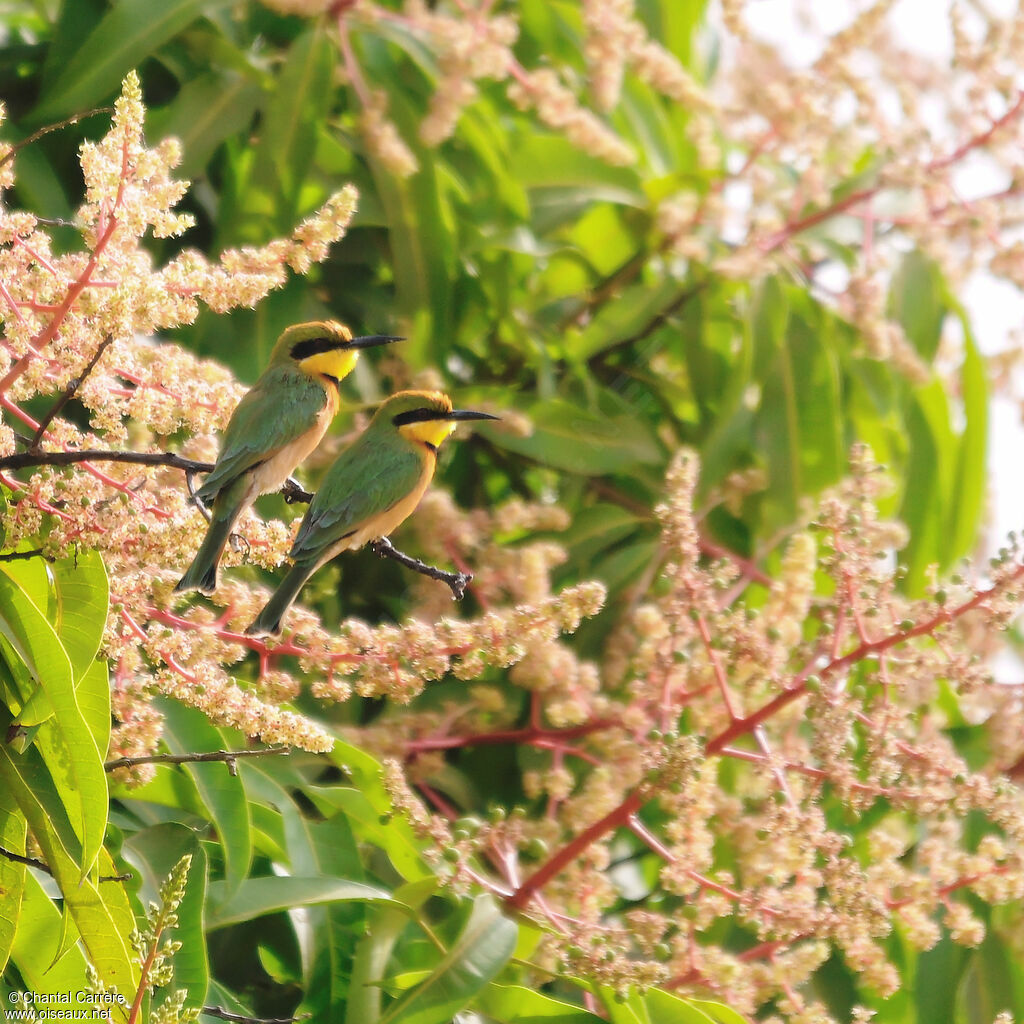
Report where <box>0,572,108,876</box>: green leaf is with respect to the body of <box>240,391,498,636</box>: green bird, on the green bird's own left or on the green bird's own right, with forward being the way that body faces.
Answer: on the green bird's own right

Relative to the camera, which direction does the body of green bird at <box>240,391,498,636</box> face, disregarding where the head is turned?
to the viewer's right

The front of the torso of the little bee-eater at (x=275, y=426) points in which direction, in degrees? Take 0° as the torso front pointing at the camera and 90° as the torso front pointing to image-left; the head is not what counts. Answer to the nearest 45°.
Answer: approximately 270°

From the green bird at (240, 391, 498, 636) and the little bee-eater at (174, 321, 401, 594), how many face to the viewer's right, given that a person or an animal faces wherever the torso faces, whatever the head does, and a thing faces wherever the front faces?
2
